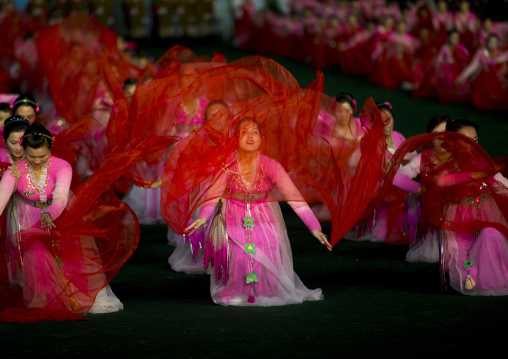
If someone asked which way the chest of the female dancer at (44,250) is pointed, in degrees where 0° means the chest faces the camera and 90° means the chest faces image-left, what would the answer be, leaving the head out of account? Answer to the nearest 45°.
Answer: approximately 0°

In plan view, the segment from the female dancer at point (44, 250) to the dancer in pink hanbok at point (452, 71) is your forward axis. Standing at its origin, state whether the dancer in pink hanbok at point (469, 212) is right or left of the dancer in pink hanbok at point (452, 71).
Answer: right

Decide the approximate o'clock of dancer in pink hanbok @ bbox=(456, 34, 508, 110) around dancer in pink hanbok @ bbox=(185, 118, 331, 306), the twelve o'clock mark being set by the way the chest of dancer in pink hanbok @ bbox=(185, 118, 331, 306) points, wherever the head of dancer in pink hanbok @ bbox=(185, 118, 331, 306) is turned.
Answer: dancer in pink hanbok @ bbox=(456, 34, 508, 110) is roughly at 7 o'clock from dancer in pink hanbok @ bbox=(185, 118, 331, 306).

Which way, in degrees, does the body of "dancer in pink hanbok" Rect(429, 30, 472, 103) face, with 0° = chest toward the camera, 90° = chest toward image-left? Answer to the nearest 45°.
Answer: approximately 0°

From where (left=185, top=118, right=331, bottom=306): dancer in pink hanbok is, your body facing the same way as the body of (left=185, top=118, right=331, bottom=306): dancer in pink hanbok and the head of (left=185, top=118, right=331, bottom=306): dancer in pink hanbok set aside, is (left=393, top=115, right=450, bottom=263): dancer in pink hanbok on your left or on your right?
on your left

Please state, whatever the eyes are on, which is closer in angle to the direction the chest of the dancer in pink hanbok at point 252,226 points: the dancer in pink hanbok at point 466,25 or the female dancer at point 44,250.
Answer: the female dancer

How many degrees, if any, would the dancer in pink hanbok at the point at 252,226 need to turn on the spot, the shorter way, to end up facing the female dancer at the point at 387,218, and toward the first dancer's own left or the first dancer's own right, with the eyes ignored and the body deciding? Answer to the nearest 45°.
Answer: approximately 135° to the first dancer's own left

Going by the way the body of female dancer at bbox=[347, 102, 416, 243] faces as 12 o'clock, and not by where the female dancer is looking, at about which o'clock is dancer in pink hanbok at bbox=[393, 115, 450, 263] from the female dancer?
The dancer in pink hanbok is roughly at 10 o'clock from the female dancer.

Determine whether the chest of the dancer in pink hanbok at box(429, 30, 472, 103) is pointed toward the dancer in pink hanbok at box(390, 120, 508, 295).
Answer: yes

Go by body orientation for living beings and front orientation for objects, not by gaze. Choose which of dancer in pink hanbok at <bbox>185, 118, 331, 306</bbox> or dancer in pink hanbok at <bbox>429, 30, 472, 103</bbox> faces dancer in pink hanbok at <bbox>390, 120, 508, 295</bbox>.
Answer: dancer in pink hanbok at <bbox>429, 30, 472, 103</bbox>
